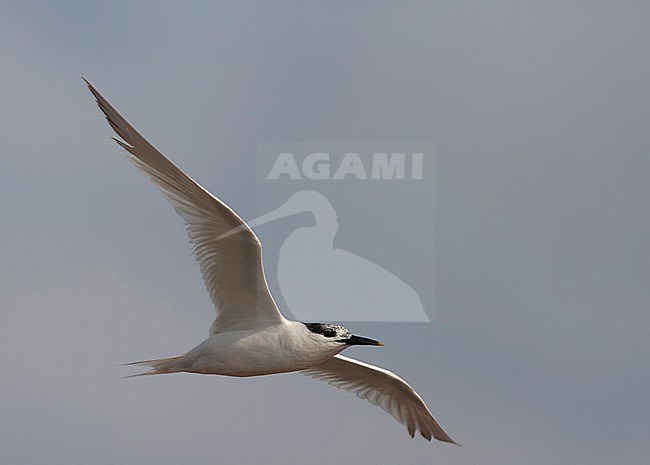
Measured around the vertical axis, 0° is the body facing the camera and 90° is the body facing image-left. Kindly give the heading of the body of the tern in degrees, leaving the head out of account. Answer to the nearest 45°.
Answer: approximately 270°
